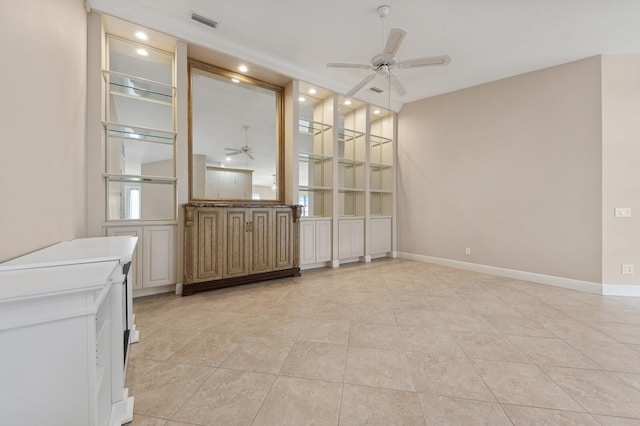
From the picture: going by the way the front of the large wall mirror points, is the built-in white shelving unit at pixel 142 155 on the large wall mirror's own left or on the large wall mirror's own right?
on the large wall mirror's own right

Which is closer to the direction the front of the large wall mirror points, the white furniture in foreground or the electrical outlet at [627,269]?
the electrical outlet

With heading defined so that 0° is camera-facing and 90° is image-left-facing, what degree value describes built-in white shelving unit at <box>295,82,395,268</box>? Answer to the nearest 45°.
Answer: approximately 315°

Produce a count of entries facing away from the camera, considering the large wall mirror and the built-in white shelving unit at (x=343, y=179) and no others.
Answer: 0

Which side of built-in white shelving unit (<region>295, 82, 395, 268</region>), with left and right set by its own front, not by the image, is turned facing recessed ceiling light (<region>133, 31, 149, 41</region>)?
right

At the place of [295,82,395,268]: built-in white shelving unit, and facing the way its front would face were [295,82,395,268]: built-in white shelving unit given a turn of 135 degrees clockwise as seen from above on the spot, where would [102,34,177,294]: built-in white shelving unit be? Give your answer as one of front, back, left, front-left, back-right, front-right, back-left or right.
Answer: front-left

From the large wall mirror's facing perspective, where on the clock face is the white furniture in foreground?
The white furniture in foreground is roughly at 2 o'clock from the large wall mirror.

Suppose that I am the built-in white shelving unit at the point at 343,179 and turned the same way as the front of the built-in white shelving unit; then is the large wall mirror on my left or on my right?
on my right

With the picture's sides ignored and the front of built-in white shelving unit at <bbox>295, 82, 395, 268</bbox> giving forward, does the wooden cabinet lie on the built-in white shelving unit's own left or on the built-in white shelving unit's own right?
on the built-in white shelving unit's own right

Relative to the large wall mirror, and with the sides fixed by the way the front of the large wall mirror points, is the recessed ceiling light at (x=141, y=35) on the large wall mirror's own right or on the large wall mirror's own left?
on the large wall mirror's own right

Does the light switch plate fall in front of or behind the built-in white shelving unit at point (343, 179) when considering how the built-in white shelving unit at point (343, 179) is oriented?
in front

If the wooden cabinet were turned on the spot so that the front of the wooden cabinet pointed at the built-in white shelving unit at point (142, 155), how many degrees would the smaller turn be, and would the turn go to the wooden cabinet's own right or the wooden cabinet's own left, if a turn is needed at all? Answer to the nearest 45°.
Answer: approximately 135° to the wooden cabinet's own right

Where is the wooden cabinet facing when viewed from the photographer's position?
facing the viewer and to the right of the viewer

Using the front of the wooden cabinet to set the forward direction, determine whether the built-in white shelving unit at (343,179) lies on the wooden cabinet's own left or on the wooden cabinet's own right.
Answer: on the wooden cabinet's own left
